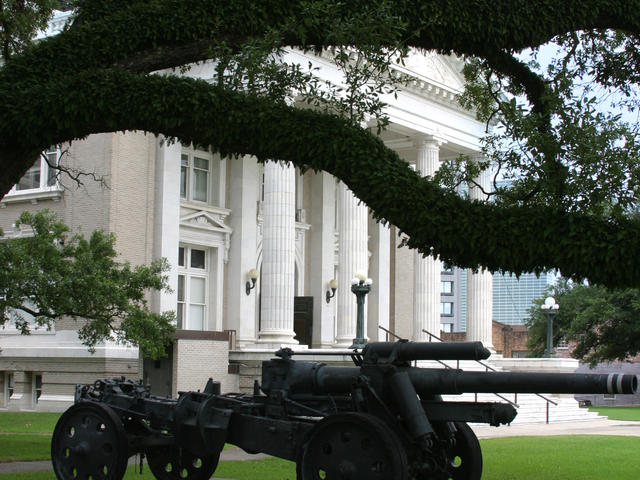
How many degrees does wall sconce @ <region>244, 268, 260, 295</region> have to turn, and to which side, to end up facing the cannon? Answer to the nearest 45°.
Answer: approximately 45° to its right

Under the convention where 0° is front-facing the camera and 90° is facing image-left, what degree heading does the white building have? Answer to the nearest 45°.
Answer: approximately 315°

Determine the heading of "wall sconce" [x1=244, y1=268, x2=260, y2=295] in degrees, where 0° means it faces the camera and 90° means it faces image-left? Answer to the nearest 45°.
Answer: approximately 315°

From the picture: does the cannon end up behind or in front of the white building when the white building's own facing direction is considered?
in front

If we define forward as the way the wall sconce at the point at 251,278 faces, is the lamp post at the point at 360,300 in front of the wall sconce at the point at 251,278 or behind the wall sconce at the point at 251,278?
in front

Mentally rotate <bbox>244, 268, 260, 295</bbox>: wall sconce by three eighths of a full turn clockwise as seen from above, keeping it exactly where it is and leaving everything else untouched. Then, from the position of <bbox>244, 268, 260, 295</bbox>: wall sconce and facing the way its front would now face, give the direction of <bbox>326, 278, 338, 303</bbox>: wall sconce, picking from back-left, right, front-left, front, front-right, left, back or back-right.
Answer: back-right
